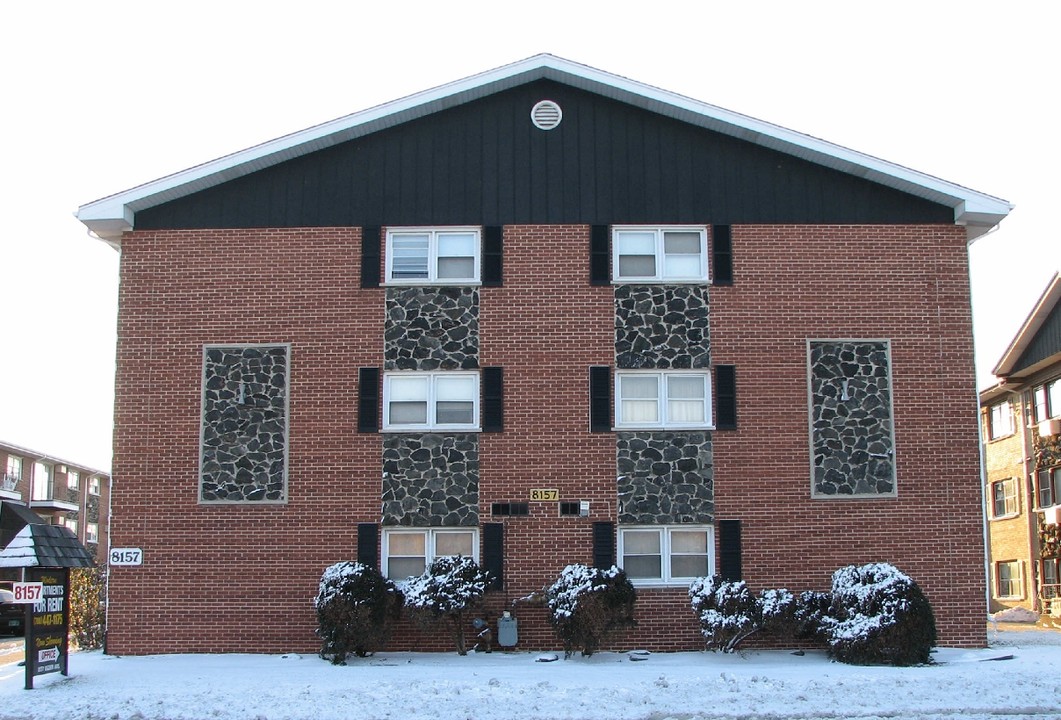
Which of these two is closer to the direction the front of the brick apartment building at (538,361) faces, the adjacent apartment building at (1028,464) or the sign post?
the sign post

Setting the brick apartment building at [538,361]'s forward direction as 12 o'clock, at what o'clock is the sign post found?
The sign post is roughly at 2 o'clock from the brick apartment building.

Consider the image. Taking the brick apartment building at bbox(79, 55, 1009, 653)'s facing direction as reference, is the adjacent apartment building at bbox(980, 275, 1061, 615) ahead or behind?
behind

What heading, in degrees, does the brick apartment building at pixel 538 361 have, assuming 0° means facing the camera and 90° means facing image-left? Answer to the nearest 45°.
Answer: approximately 0°
